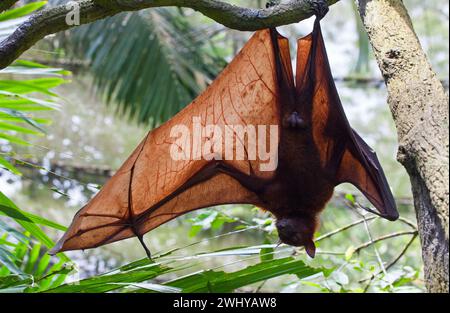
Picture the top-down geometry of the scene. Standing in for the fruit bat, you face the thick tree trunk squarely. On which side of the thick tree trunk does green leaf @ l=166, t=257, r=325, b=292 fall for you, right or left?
right

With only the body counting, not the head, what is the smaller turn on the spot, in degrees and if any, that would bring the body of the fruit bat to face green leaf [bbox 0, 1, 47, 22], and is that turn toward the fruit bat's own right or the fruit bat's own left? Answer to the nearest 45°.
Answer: approximately 45° to the fruit bat's own right

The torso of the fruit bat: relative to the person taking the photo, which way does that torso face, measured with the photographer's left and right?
facing the viewer

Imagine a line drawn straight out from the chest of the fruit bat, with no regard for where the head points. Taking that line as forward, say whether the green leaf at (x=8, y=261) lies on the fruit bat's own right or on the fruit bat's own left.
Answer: on the fruit bat's own right

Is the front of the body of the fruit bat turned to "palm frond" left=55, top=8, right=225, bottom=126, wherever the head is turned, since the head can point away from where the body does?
no

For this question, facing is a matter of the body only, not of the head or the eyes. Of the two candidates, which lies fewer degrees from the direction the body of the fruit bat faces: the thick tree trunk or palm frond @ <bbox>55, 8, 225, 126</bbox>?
the thick tree trunk

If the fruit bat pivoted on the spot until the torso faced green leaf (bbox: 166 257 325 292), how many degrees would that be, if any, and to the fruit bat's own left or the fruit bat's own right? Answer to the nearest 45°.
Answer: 0° — it already faces it

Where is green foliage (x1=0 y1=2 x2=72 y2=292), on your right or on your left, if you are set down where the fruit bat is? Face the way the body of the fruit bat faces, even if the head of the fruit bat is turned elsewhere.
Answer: on your right

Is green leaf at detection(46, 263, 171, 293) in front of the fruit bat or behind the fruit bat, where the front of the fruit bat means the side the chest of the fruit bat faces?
in front

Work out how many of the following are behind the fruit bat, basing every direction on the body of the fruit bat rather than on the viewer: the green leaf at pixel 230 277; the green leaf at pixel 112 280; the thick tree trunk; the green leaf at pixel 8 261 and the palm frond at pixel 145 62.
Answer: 1
